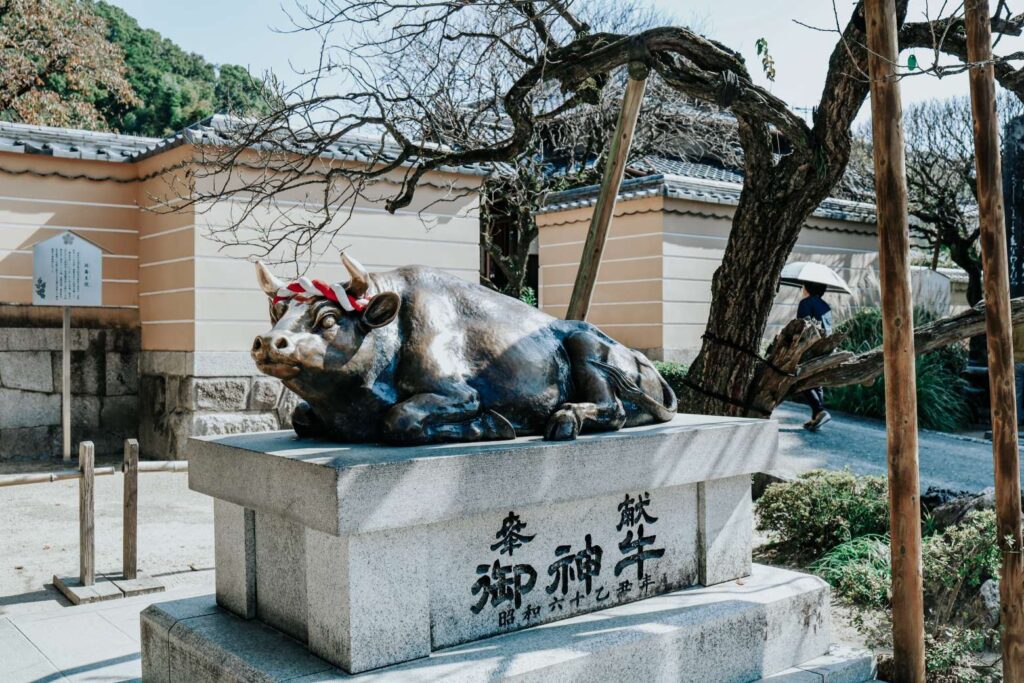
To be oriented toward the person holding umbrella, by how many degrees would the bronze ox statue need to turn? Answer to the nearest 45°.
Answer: approximately 180°

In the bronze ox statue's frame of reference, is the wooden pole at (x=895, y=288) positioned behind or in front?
behind

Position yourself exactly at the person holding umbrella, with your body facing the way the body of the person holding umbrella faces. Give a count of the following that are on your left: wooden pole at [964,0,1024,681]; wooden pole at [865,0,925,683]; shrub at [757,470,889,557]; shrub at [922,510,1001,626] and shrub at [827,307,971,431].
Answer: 4

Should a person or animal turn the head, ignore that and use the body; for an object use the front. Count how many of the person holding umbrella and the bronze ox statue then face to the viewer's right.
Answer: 0

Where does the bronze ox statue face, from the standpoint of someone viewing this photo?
facing the viewer and to the left of the viewer

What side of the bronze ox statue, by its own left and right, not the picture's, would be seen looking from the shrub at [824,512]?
back

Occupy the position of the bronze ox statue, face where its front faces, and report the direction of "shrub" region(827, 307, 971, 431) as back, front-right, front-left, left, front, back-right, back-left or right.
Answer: back
